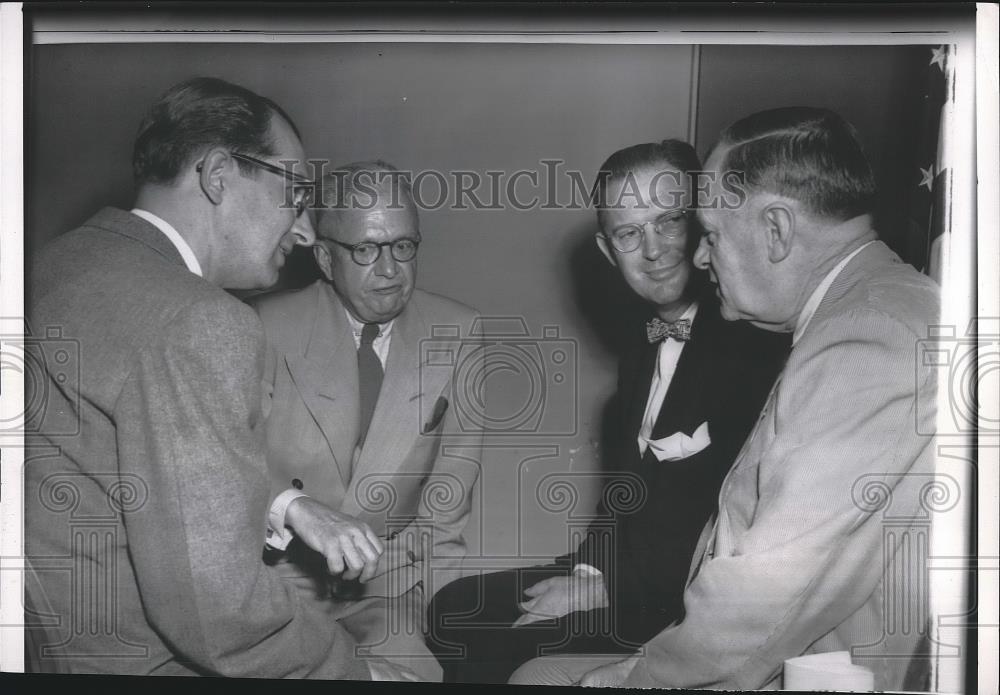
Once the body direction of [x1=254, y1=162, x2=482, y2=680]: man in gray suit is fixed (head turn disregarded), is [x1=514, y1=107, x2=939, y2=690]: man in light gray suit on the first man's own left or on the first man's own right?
on the first man's own left

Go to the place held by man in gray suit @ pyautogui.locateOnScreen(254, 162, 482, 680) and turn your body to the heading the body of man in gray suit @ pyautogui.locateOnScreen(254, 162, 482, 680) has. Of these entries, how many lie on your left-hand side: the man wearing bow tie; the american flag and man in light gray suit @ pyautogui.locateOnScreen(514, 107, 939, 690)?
3

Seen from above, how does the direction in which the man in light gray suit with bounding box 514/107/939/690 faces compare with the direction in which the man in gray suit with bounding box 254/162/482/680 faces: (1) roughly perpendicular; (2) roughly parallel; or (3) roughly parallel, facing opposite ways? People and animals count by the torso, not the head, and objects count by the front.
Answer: roughly perpendicular

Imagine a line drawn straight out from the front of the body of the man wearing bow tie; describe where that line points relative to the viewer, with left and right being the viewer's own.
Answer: facing the viewer and to the left of the viewer

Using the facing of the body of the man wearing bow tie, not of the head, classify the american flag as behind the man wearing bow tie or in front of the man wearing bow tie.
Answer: behind

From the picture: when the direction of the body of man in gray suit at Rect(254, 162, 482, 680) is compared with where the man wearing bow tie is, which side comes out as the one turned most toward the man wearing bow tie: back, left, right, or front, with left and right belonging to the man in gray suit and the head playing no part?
left

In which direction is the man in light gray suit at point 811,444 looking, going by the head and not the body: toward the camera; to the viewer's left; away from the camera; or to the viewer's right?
to the viewer's left

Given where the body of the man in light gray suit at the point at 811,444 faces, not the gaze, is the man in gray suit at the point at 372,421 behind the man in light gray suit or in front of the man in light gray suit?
in front

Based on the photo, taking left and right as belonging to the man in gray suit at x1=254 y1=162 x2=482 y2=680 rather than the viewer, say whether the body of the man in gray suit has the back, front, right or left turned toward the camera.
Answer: front

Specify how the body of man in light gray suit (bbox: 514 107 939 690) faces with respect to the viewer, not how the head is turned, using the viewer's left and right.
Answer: facing to the left of the viewer
